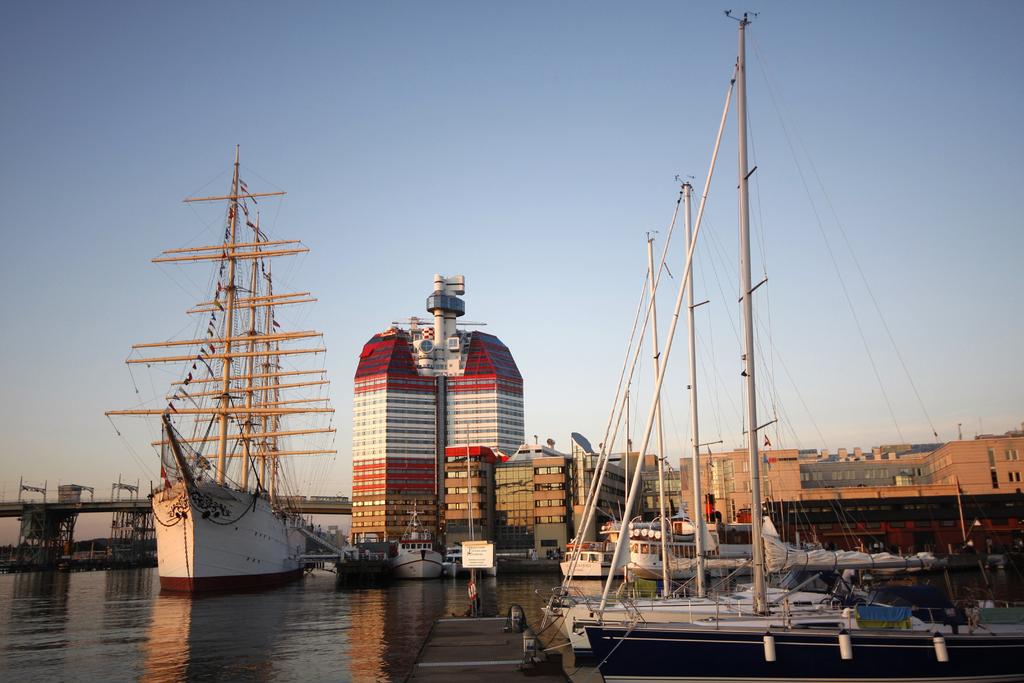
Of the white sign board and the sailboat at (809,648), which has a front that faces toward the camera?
the white sign board

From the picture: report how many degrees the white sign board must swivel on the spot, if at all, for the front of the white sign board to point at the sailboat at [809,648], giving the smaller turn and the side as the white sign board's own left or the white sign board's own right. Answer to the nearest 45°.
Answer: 0° — it already faces it

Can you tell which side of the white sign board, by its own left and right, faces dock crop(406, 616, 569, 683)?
front

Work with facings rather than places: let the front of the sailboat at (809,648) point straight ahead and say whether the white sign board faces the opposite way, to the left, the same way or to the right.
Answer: to the left

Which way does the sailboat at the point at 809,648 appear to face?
to the viewer's left

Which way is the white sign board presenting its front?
toward the camera

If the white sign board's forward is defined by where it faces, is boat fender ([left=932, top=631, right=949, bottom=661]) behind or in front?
in front

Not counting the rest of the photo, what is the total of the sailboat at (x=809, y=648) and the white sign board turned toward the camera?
1
